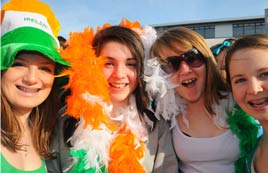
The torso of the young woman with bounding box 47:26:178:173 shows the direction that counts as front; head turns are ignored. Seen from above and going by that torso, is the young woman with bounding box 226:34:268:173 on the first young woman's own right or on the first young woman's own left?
on the first young woman's own left

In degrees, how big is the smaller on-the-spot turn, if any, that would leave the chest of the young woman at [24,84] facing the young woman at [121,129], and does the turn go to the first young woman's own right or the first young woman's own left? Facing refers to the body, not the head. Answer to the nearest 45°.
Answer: approximately 90° to the first young woman's own left

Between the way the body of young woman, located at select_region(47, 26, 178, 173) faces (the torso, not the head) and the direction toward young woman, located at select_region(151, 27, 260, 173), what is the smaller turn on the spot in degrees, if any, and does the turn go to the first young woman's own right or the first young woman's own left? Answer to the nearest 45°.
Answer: approximately 90° to the first young woman's own left

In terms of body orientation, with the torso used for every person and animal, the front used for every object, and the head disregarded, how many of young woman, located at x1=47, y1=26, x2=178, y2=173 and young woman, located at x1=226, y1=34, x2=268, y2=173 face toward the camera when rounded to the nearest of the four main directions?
2

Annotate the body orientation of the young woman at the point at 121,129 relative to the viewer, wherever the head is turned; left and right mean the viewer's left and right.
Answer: facing the viewer

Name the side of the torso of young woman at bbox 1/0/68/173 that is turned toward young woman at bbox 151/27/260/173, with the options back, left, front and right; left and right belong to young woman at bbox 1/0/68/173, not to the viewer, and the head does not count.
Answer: left

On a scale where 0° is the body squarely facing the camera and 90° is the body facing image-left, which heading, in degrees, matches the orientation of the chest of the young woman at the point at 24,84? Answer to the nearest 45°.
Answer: approximately 0°
